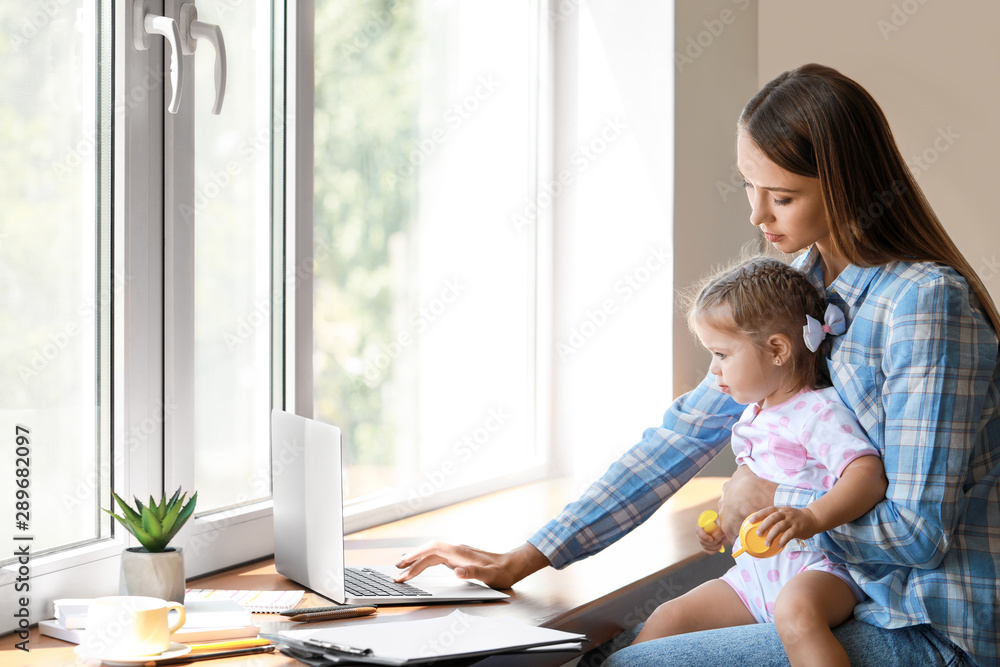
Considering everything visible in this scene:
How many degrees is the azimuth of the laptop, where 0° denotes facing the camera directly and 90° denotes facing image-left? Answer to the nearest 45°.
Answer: approximately 270°

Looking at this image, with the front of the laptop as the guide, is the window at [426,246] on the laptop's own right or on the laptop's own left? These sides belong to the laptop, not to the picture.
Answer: on the laptop's own left

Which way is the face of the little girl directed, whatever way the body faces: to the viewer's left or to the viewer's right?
to the viewer's left

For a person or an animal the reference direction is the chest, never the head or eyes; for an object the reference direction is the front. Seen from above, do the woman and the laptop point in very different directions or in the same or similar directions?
very different directions

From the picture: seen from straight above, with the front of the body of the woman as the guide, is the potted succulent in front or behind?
in front

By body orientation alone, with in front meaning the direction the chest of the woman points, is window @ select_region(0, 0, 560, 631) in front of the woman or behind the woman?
in front

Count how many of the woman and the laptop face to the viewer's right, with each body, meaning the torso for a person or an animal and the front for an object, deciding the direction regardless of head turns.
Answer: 1

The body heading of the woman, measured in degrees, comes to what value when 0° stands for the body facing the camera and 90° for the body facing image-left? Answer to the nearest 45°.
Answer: approximately 90°

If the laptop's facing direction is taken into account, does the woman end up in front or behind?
in front
